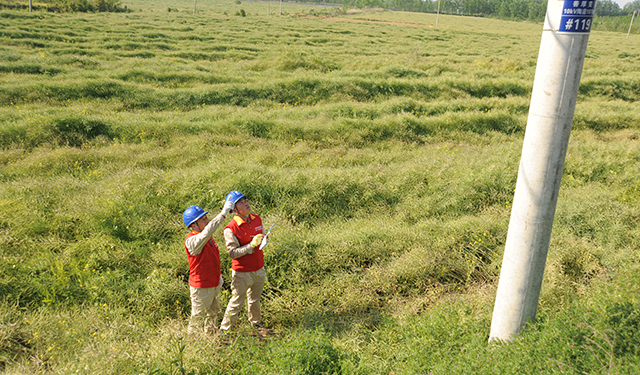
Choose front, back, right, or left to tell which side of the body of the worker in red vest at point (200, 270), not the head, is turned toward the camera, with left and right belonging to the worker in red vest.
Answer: right

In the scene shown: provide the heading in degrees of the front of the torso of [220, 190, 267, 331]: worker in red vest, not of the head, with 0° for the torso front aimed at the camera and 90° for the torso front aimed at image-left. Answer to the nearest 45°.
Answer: approximately 315°
